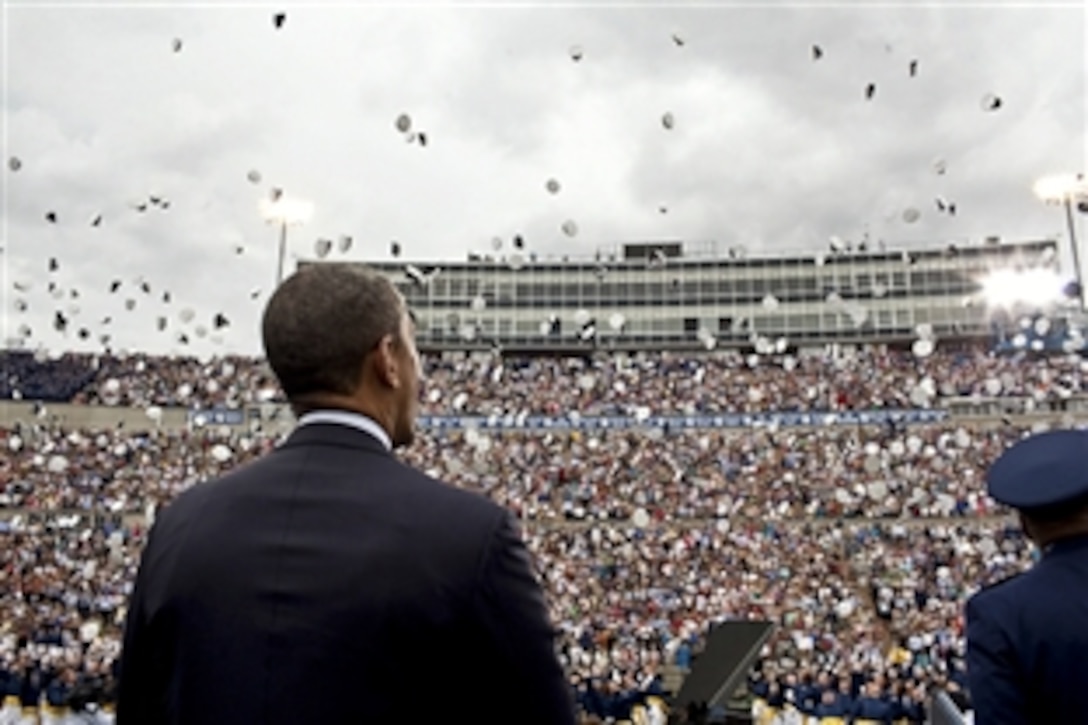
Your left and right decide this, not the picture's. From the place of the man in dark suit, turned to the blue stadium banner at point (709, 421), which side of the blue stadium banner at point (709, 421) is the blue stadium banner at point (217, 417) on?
left

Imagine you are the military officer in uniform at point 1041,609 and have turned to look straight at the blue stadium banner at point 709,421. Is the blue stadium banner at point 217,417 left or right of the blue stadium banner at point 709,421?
left

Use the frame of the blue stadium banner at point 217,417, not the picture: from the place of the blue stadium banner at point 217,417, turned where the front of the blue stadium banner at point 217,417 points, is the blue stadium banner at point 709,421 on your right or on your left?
on your left

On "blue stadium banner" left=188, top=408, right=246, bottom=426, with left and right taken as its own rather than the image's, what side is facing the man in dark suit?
front

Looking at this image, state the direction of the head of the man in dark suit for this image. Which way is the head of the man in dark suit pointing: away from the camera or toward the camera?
away from the camera

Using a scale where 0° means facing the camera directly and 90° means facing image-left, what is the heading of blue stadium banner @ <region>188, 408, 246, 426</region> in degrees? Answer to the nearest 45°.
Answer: approximately 0°

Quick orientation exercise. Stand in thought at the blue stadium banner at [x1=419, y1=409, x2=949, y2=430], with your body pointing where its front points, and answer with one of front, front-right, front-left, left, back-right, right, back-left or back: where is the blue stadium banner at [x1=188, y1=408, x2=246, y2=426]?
right

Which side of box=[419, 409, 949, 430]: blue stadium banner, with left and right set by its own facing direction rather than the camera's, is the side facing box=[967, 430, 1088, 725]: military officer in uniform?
front

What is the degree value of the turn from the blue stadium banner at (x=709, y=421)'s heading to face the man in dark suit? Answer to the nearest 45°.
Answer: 0° — it already faces them

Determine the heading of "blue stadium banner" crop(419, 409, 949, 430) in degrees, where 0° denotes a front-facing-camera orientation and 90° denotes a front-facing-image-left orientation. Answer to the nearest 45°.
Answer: approximately 0°

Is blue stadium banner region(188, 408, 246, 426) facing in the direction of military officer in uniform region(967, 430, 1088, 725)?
yes

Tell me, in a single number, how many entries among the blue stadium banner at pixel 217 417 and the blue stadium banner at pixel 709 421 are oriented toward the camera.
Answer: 2
